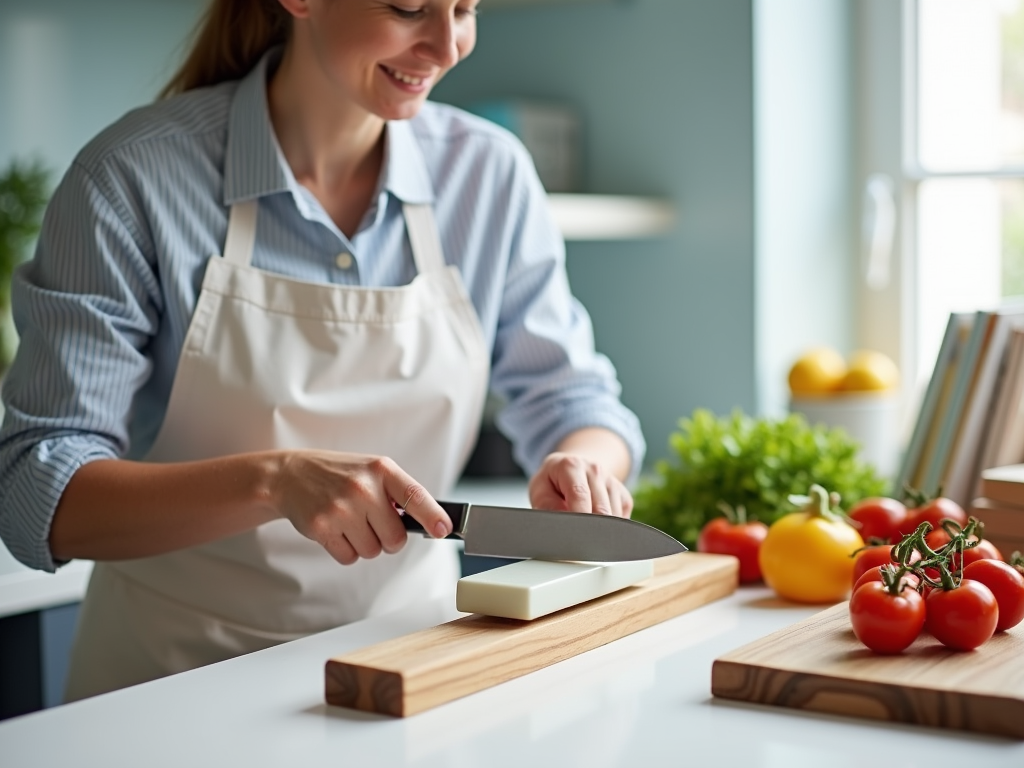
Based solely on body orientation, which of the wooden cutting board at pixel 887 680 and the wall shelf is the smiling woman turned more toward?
the wooden cutting board

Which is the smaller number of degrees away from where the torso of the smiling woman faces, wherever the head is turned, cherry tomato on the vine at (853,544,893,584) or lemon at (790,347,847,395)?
the cherry tomato on the vine

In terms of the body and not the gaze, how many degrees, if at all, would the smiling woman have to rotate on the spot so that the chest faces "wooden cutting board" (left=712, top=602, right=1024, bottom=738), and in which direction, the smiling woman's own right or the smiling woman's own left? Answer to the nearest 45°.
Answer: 0° — they already face it

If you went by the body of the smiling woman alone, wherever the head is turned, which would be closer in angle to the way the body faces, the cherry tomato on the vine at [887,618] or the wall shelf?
the cherry tomato on the vine

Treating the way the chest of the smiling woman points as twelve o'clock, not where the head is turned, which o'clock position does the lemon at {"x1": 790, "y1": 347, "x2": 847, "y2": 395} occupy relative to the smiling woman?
The lemon is roughly at 9 o'clock from the smiling woman.

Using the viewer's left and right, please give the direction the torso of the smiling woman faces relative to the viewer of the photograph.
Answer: facing the viewer and to the right of the viewer

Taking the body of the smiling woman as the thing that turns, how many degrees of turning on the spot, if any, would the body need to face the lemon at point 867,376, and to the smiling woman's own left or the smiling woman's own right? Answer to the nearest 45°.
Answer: approximately 90° to the smiling woman's own left

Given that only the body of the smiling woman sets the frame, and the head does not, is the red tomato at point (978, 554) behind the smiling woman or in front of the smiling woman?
in front

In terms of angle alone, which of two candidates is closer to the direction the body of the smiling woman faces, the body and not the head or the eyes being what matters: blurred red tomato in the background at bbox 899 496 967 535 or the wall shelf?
the blurred red tomato in the background

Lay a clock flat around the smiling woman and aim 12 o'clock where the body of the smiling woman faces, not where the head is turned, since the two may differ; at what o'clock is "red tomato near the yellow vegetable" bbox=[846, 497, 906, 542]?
The red tomato near the yellow vegetable is roughly at 11 o'clock from the smiling woman.
